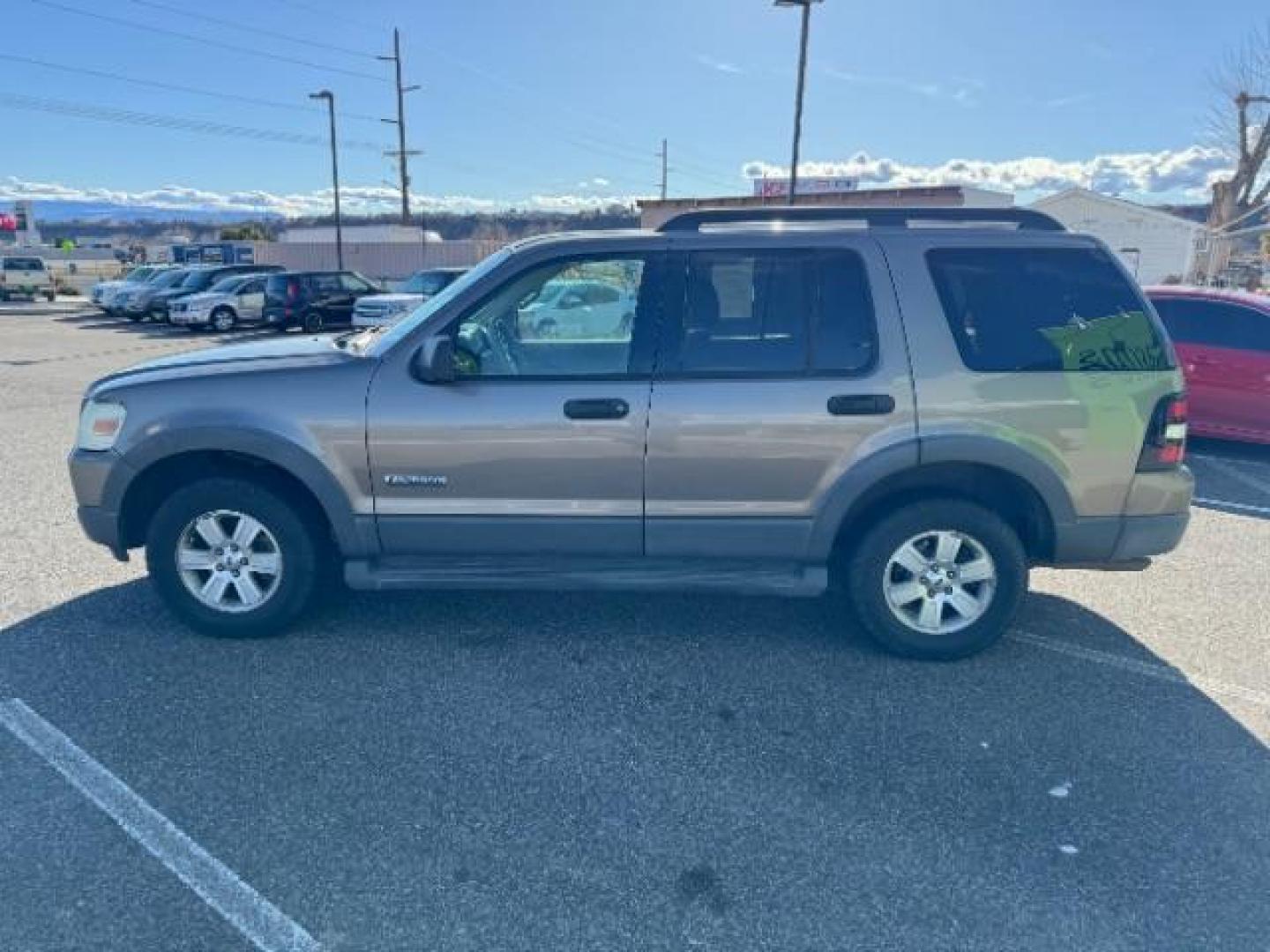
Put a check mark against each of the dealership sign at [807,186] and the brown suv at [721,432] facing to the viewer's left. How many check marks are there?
1

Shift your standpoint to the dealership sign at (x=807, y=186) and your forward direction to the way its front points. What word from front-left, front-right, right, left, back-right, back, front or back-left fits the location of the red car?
front

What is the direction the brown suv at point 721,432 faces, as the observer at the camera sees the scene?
facing to the left of the viewer

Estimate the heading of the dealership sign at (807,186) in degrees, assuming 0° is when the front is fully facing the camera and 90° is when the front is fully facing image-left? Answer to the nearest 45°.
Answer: approximately 0°

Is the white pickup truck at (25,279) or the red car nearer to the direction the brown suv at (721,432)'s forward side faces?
the white pickup truck

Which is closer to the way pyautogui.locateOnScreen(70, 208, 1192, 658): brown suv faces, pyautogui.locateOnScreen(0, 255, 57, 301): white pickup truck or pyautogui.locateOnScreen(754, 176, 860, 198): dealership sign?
the white pickup truck

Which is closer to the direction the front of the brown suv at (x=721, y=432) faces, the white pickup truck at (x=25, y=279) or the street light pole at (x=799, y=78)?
the white pickup truck

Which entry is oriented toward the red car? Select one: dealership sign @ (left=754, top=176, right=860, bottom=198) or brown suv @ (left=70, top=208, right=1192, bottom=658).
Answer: the dealership sign

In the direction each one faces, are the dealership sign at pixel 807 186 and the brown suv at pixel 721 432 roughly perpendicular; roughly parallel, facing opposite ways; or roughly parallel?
roughly perpendicular

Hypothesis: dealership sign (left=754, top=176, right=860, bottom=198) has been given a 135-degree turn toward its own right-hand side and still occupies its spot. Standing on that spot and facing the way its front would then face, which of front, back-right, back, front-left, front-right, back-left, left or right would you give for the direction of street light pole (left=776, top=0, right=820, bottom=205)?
back-left

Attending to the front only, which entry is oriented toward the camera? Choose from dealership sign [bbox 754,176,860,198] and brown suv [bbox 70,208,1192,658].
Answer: the dealership sign

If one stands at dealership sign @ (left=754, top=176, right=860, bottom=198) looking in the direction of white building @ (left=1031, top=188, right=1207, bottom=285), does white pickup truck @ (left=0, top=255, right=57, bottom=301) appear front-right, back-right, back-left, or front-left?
back-right

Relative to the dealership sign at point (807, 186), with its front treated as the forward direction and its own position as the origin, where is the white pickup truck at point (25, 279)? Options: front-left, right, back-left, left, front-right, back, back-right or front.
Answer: right

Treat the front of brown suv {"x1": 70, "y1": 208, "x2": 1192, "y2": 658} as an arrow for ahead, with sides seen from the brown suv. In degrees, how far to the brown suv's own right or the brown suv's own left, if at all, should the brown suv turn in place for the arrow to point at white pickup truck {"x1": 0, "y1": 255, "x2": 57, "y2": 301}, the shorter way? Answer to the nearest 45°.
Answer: approximately 45° to the brown suv's own right

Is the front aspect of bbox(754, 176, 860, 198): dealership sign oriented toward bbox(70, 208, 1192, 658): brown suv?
yes

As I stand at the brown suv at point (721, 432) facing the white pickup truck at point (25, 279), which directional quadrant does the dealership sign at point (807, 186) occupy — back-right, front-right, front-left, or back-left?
front-right
